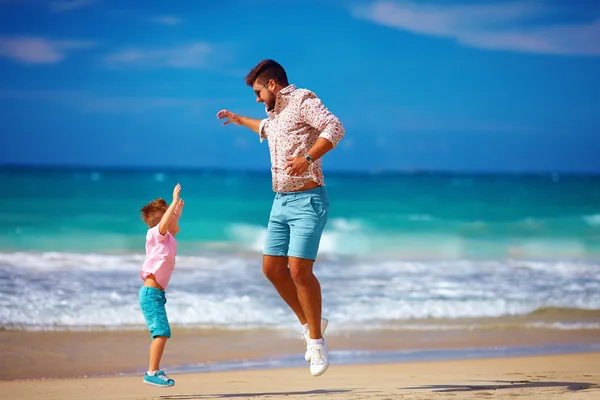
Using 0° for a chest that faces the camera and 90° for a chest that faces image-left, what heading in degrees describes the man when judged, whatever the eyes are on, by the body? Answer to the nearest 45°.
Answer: approximately 45°

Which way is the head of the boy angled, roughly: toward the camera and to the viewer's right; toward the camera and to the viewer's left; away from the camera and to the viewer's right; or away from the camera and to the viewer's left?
away from the camera and to the viewer's right

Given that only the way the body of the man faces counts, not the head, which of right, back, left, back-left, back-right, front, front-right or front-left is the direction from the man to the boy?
front-right

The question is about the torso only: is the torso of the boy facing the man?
yes

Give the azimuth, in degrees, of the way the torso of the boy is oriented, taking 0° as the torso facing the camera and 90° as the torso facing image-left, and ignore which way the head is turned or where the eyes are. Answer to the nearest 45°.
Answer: approximately 270°

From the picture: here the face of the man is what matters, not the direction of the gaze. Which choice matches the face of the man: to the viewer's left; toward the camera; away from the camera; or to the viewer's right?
to the viewer's left

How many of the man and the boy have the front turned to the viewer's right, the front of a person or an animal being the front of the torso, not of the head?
1
